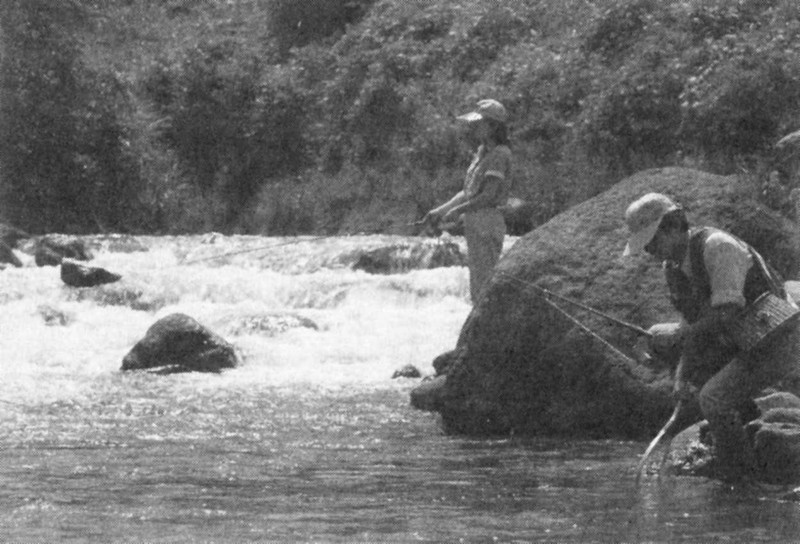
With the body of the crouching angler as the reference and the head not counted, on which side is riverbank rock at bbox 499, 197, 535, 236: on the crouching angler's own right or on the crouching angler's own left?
on the crouching angler's own right

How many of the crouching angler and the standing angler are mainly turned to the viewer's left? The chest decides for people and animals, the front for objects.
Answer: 2

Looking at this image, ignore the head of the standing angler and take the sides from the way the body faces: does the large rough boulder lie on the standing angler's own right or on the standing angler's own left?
on the standing angler's own left

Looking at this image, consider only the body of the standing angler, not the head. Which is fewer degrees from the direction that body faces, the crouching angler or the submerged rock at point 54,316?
the submerged rock

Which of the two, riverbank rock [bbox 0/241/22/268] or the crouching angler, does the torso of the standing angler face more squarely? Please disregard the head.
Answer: the riverbank rock

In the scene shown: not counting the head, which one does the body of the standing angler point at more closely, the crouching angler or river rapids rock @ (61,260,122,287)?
the river rapids rock

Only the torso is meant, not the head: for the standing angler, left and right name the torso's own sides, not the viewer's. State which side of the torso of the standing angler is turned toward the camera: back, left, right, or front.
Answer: left

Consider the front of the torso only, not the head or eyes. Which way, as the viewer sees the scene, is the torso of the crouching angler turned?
to the viewer's left
